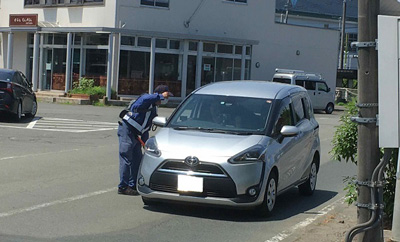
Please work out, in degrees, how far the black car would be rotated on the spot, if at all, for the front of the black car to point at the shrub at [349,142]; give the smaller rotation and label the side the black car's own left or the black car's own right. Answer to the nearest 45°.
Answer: approximately 135° to the black car's own right

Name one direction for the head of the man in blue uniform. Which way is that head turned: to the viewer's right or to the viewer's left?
to the viewer's right

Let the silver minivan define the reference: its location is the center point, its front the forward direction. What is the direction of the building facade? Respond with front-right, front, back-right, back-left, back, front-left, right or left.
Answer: back-right

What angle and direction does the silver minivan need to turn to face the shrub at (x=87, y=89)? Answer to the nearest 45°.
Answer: approximately 135° to its right

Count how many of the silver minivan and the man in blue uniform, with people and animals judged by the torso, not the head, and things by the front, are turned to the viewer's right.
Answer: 1

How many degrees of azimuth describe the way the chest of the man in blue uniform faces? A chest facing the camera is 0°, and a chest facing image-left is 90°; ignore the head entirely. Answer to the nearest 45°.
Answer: approximately 270°

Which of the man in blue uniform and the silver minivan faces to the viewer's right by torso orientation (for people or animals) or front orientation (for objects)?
the man in blue uniform

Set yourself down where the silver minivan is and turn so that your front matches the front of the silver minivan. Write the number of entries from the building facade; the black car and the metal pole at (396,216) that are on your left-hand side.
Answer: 1
